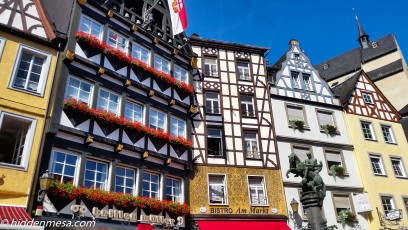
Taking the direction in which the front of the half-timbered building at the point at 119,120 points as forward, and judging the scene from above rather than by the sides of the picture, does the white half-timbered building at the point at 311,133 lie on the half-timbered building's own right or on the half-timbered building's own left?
on the half-timbered building's own left

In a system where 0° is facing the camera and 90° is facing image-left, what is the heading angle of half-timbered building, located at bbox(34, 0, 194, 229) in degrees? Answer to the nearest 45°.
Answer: approximately 315°

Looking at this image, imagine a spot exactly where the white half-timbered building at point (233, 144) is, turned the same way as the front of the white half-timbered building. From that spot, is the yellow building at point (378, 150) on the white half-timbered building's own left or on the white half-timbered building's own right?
on the white half-timbered building's own left

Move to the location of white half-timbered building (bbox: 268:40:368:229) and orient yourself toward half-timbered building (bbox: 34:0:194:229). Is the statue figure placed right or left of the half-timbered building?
left

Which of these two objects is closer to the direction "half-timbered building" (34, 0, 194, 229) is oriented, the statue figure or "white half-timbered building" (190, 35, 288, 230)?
the statue figure

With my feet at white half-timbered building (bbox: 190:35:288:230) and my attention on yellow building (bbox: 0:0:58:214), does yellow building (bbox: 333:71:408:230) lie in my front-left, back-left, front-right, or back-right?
back-left

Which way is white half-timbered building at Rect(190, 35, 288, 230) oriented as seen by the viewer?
toward the camera

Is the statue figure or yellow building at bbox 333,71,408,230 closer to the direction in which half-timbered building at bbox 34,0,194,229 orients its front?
the statue figure

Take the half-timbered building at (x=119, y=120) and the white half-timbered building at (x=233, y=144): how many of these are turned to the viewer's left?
0

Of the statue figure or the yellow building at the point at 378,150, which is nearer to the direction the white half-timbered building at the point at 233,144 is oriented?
the statue figure
